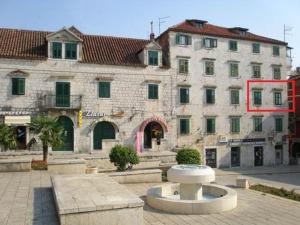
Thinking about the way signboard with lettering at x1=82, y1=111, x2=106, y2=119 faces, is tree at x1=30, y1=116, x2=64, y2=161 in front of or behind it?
in front

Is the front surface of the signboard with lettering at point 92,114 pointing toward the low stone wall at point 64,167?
yes

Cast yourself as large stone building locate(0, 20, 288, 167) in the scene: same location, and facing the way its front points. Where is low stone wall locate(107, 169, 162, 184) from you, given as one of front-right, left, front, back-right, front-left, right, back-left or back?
front

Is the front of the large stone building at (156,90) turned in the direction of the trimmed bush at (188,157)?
yes

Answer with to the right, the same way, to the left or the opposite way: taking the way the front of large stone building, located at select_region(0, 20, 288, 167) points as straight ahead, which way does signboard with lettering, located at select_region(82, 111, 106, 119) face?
the same way

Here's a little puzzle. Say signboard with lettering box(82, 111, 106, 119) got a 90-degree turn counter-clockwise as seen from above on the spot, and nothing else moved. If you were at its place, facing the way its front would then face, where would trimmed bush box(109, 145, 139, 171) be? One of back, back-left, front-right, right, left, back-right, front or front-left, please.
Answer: right

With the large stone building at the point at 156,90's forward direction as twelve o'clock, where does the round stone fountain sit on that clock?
The round stone fountain is roughly at 12 o'clock from the large stone building.

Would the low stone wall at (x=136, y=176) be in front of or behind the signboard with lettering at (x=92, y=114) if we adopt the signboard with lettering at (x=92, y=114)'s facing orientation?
in front

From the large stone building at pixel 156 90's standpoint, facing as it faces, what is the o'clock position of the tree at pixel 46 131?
The tree is roughly at 1 o'clock from the large stone building.

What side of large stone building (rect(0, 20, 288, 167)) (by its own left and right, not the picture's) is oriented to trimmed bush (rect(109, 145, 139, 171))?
front

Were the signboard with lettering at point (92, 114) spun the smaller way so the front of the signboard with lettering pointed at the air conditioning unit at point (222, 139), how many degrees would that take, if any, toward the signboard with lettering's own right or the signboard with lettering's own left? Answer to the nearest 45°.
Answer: approximately 90° to the signboard with lettering's own left

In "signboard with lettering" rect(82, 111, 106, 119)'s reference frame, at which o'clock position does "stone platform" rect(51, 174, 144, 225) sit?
The stone platform is roughly at 12 o'clock from the signboard with lettering.

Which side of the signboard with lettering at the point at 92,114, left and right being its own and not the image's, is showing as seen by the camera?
front

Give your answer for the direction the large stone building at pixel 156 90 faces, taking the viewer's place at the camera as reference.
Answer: facing the viewer

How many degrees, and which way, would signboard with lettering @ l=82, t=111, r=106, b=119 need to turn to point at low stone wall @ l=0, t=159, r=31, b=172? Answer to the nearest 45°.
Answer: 0° — it already faces it
